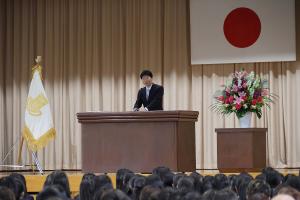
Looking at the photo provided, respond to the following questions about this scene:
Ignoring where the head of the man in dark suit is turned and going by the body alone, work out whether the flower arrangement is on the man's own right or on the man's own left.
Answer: on the man's own left

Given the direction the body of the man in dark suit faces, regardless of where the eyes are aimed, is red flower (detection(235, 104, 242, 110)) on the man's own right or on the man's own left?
on the man's own left

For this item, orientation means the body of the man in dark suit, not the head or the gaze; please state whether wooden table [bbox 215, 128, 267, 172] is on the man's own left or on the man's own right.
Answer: on the man's own left

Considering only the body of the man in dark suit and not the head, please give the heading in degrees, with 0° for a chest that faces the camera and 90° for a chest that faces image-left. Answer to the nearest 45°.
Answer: approximately 45°

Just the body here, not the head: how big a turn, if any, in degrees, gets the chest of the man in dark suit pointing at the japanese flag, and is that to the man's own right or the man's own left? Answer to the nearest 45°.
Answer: approximately 180°
